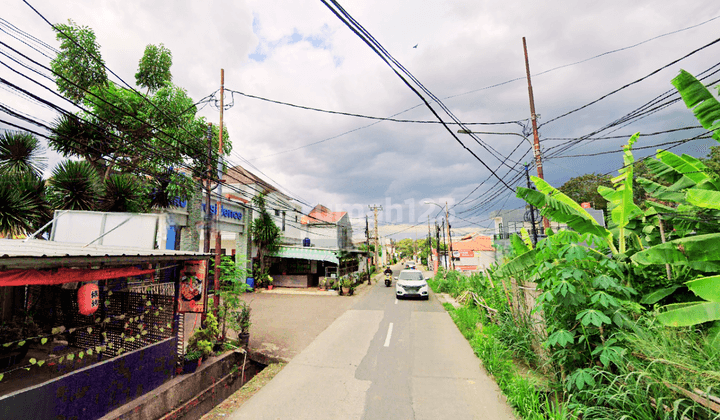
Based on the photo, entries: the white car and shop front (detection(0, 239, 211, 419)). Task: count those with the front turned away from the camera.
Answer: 0

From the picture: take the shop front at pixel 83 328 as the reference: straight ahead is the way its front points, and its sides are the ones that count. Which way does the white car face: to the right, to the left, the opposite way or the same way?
to the right

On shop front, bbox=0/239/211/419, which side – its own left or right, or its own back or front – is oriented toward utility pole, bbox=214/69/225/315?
left

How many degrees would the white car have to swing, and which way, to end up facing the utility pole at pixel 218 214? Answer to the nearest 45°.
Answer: approximately 45° to its right

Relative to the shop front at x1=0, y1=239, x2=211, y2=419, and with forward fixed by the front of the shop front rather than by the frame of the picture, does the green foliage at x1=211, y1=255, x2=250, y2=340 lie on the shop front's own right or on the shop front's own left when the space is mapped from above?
on the shop front's own left

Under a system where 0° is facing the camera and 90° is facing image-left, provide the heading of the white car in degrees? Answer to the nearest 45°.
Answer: approximately 0°

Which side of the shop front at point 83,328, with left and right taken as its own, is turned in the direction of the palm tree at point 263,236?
left

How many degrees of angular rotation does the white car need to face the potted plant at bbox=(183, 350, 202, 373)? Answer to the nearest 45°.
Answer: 0° — it already faces it

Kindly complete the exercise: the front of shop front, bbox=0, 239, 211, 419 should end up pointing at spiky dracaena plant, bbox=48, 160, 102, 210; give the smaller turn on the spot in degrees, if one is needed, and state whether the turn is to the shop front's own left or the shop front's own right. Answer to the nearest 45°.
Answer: approximately 135° to the shop front's own left
